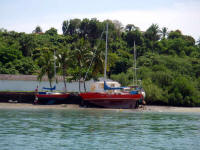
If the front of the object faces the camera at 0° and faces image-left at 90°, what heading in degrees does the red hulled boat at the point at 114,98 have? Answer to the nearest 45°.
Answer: approximately 90°
